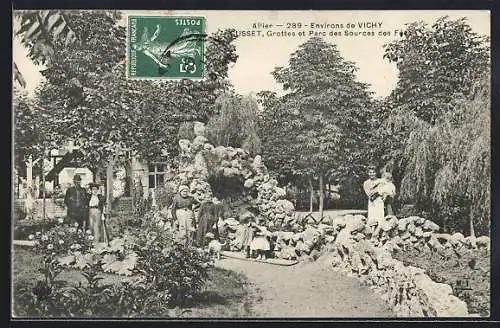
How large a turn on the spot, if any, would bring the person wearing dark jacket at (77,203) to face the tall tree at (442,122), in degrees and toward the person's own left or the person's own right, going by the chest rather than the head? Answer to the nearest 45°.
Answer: approximately 90° to the person's own left

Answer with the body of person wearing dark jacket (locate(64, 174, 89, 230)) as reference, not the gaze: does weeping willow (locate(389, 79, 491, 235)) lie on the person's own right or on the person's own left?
on the person's own left

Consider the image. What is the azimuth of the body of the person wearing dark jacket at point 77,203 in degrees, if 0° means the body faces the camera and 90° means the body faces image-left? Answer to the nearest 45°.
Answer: approximately 0°

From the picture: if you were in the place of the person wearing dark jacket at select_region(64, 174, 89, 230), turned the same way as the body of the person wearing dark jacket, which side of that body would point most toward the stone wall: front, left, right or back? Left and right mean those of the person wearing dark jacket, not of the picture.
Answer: left

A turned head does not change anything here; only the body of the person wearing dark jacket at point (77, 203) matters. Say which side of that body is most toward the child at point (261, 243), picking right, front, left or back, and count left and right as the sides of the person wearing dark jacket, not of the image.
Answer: left
